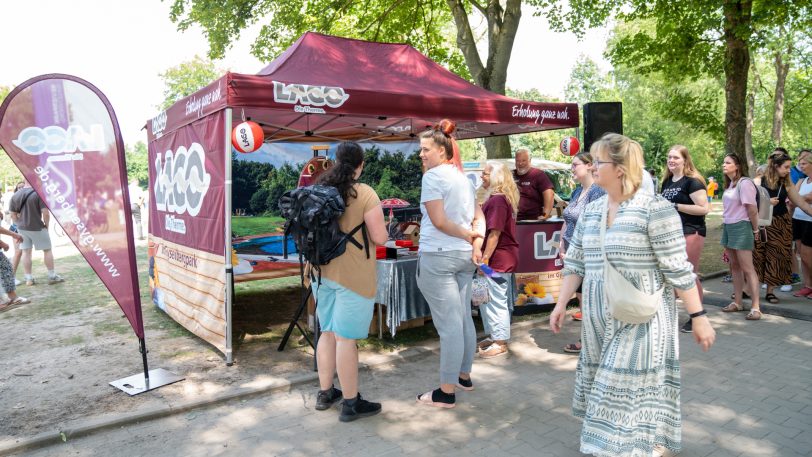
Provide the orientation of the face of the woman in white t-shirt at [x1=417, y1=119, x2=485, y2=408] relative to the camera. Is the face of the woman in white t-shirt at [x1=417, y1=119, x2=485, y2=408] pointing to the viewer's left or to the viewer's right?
to the viewer's left

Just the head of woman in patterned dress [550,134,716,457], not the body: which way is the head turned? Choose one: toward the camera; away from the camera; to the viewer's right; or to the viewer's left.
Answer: to the viewer's left

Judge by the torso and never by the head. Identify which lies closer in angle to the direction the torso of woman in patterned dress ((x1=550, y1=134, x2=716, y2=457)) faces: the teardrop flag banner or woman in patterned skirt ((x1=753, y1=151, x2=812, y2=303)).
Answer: the teardrop flag banner
